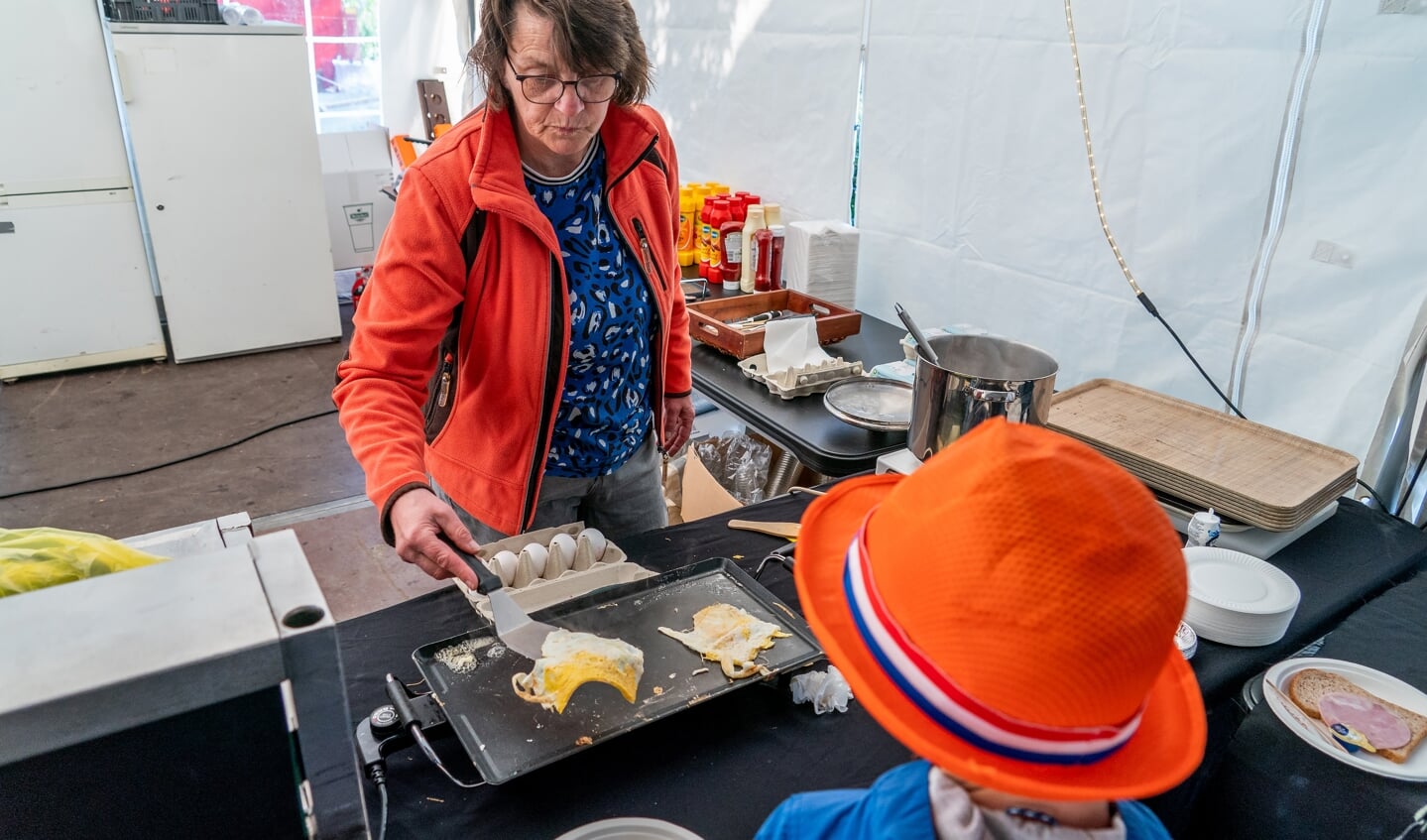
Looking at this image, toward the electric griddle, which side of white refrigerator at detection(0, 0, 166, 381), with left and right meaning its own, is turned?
front

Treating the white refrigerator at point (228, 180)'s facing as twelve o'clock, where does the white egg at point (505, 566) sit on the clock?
The white egg is roughly at 12 o'clock from the white refrigerator.

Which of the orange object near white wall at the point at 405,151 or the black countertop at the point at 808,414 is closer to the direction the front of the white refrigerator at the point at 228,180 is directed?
the black countertop

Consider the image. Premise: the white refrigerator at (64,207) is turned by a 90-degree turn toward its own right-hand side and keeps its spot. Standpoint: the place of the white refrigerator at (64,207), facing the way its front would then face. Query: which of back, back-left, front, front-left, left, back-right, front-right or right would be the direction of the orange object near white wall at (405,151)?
back

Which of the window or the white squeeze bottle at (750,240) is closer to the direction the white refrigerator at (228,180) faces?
the white squeeze bottle

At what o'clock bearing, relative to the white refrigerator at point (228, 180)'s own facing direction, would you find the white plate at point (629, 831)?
The white plate is roughly at 12 o'clock from the white refrigerator.

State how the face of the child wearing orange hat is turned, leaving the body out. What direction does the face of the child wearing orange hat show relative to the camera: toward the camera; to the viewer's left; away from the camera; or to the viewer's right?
away from the camera

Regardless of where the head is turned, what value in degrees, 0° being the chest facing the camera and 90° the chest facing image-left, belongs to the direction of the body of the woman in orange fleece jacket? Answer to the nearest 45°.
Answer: approximately 315°

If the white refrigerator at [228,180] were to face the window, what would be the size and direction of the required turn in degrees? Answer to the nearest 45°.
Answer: approximately 135° to its left

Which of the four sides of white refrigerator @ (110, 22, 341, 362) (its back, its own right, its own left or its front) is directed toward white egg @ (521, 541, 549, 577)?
front

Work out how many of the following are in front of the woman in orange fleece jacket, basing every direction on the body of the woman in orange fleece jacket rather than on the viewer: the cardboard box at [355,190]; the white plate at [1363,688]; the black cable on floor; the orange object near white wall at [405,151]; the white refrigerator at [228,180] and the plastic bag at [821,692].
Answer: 2

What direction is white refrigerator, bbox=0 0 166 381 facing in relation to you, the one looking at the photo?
facing the viewer

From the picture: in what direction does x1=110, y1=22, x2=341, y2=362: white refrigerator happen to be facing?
toward the camera

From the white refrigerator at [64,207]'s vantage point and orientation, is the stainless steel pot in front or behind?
in front

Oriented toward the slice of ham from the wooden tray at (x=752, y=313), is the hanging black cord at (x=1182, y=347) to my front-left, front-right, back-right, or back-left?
front-left

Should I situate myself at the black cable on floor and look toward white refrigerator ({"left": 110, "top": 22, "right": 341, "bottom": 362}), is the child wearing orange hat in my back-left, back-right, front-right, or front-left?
back-right
